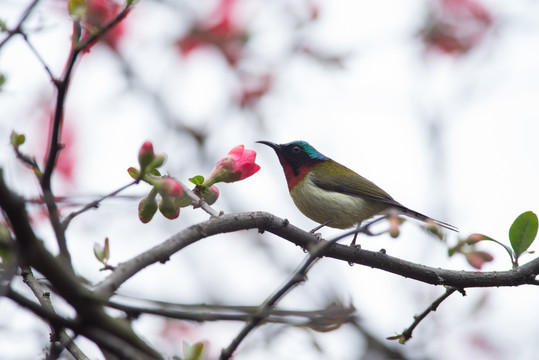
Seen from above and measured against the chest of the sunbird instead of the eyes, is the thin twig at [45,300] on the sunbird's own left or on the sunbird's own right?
on the sunbird's own left

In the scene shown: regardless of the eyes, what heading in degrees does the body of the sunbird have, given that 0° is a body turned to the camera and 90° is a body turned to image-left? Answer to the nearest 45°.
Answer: approximately 90°
